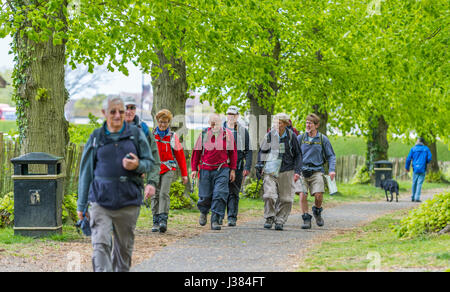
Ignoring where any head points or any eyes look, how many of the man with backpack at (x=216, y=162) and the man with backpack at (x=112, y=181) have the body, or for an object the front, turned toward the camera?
2

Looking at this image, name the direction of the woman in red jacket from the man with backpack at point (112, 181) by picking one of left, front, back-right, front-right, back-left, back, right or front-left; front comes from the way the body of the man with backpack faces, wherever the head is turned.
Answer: back

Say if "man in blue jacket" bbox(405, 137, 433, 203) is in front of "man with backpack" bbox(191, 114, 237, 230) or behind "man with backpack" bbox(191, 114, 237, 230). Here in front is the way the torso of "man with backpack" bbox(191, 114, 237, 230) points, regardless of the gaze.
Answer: behind

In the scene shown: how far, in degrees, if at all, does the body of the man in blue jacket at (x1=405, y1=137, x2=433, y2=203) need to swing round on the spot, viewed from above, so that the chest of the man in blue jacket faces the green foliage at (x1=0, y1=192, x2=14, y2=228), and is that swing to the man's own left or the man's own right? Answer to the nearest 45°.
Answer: approximately 135° to the man's own left

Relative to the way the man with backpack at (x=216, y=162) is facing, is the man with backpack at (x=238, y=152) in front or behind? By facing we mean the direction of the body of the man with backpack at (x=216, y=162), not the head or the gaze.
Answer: behind

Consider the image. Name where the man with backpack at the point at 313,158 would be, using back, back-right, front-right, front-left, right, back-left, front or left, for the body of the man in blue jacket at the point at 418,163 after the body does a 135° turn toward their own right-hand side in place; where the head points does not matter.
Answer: front-right

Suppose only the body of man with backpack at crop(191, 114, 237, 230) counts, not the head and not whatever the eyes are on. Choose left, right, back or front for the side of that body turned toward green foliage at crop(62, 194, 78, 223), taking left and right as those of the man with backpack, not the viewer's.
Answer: right

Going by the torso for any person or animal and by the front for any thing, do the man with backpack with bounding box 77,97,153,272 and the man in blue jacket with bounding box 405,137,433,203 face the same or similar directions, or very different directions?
very different directions

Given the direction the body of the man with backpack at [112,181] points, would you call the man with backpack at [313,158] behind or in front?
behind

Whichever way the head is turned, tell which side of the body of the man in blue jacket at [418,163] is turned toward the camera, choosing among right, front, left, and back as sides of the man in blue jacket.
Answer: back

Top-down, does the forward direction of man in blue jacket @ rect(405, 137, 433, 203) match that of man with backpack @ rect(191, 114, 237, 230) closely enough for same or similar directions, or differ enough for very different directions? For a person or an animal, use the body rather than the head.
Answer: very different directions

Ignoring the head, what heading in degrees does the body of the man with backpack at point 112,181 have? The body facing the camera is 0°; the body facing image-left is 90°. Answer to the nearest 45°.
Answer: approximately 0°

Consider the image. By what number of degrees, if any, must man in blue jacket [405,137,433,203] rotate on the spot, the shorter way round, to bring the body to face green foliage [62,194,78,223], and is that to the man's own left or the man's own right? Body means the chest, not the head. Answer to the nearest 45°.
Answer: approximately 135° to the man's own left

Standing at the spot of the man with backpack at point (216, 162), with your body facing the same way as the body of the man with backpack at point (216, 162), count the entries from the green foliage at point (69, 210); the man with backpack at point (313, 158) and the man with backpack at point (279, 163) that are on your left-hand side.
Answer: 2

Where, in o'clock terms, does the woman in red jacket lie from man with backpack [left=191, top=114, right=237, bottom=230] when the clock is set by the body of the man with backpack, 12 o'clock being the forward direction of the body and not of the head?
The woman in red jacket is roughly at 2 o'clock from the man with backpack.

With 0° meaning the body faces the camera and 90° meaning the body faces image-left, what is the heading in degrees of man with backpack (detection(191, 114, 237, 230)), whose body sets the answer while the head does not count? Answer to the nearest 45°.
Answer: approximately 0°
